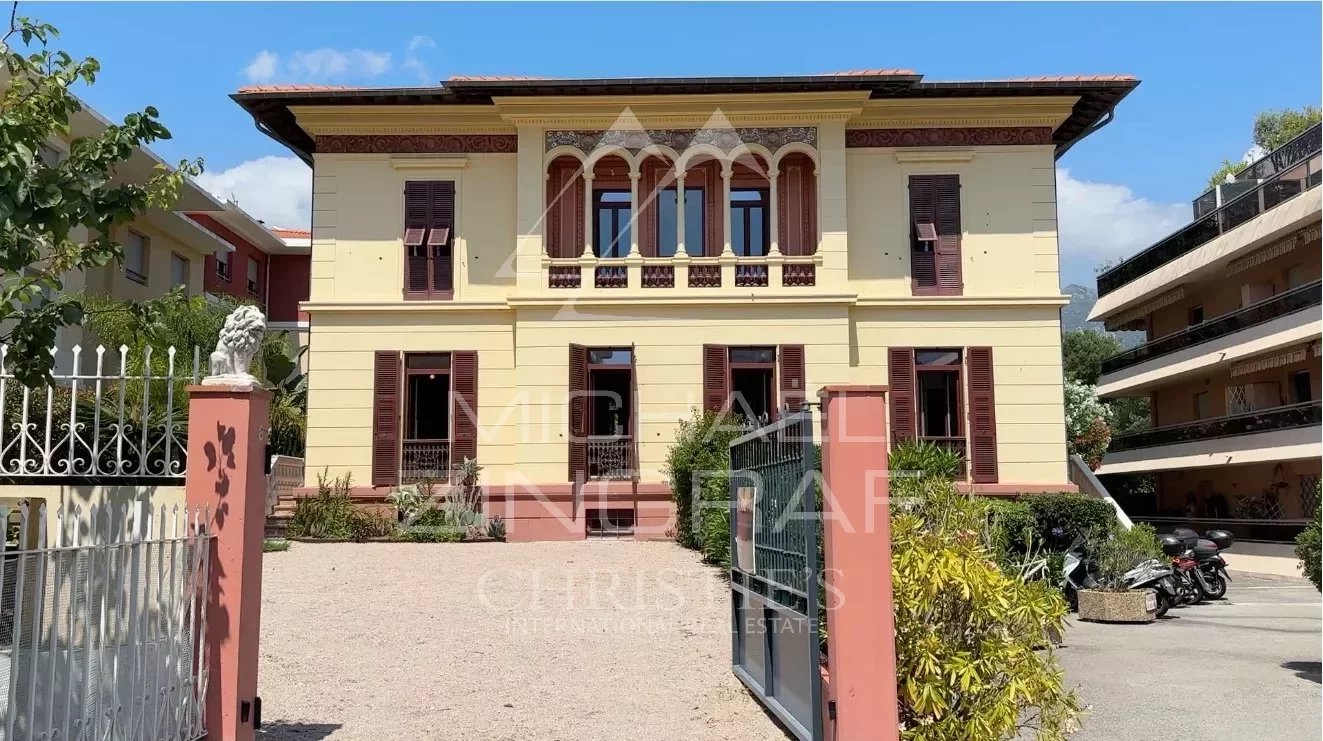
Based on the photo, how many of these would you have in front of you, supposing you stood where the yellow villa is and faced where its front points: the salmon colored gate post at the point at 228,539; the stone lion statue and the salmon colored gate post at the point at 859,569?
3

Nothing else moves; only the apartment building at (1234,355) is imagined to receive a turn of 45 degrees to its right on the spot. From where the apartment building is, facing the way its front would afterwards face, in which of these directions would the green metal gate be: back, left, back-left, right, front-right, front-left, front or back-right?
left

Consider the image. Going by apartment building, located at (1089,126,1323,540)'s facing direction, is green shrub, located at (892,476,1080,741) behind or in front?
in front

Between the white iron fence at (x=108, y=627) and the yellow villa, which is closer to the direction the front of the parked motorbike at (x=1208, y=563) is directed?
the yellow villa

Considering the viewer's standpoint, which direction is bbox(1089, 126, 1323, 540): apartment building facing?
facing the viewer and to the left of the viewer

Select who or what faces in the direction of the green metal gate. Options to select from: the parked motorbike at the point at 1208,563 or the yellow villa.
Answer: the yellow villa

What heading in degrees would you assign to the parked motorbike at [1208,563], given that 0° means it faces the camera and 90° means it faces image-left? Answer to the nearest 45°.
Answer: approximately 135°

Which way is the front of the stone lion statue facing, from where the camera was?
facing the viewer and to the right of the viewer

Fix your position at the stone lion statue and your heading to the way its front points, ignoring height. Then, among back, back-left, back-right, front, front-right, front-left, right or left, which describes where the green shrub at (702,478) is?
left

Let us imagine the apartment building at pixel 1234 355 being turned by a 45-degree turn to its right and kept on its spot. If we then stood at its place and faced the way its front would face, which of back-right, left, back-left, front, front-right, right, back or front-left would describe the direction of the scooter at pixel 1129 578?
left

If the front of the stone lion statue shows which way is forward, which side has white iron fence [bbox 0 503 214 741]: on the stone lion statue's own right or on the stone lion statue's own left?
on the stone lion statue's own right

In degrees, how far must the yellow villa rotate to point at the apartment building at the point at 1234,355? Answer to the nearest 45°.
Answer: approximately 135° to its left

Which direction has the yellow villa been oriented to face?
toward the camera

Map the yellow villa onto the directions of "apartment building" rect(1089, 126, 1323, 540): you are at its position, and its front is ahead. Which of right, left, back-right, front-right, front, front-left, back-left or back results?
front

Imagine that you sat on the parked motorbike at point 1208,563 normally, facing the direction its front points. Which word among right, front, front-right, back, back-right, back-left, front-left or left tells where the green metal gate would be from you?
back-left

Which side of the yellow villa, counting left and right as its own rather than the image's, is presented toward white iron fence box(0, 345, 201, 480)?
front

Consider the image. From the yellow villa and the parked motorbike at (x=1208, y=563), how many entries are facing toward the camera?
1

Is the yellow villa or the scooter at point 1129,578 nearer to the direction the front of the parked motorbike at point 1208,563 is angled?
the yellow villa
